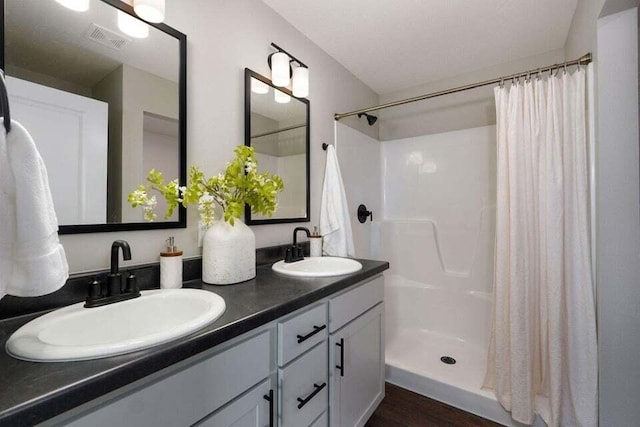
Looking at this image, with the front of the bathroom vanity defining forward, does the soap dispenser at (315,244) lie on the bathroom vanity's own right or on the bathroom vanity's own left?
on the bathroom vanity's own left

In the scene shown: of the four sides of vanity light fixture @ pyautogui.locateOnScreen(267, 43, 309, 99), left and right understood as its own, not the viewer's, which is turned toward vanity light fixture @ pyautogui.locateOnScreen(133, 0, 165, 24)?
right

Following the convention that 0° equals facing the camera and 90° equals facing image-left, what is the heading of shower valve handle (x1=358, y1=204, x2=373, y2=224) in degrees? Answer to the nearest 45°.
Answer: approximately 315°

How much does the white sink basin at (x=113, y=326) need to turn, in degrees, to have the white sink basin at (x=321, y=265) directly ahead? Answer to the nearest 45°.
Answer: approximately 45° to its left

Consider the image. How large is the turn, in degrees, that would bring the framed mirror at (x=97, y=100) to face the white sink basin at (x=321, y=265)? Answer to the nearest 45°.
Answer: approximately 45° to its left

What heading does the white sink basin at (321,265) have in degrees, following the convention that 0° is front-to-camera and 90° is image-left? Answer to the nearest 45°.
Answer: approximately 315°

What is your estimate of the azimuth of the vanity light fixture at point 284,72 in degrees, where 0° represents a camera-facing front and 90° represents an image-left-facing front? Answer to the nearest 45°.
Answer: approximately 315°

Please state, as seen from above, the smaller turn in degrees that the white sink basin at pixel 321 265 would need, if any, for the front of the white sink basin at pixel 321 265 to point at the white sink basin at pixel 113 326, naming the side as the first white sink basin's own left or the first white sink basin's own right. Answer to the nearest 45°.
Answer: approximately 90° to the first white sink basin's own right

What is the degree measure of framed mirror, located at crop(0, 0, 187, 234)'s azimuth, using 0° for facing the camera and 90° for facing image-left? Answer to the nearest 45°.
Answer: approximately 315°

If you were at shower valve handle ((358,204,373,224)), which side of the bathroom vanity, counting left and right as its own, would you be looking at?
left

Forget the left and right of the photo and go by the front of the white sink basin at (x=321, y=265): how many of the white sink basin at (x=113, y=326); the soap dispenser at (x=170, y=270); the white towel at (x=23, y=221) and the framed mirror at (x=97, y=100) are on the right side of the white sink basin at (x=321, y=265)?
4
